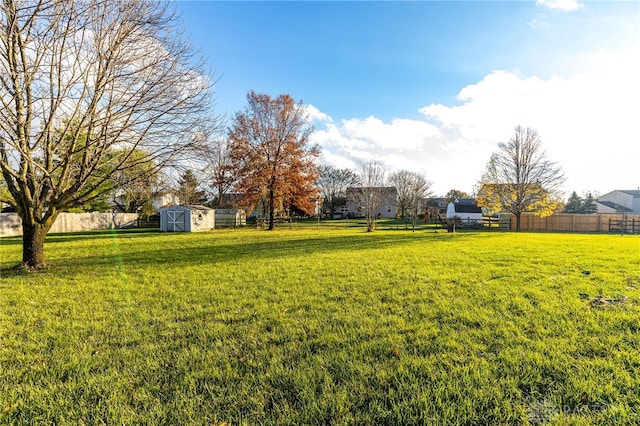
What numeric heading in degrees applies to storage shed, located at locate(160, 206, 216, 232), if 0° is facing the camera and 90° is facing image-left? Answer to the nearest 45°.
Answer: approximately 45°

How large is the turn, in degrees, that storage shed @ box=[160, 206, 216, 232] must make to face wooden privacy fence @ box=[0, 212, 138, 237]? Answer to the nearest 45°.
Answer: approximately 90° to its right

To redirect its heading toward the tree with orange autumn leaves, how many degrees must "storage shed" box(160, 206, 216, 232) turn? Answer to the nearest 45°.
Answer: approximately 135° to its left

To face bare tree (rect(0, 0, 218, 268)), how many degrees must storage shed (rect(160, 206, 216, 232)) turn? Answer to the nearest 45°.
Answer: approximately 45° to its left

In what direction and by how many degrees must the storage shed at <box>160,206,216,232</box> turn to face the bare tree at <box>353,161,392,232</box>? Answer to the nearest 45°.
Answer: approximately 135° to its left
